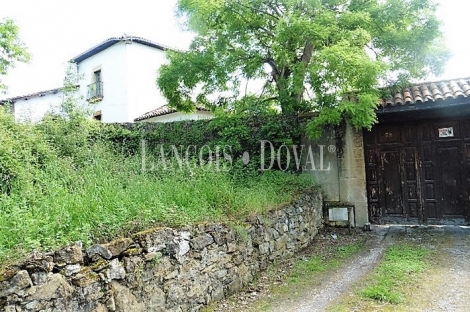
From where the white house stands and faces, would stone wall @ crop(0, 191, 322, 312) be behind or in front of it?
in front

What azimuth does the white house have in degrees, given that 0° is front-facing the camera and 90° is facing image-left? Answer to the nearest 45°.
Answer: approximately 45°

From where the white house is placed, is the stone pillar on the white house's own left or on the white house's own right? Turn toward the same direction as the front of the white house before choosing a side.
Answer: on the white house's own left

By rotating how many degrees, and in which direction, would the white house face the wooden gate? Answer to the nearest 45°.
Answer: approximately 90° to its left

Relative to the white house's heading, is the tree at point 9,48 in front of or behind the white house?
in front

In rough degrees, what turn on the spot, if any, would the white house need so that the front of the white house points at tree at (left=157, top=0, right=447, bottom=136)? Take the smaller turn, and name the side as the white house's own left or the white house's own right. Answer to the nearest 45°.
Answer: approximately 45° to the white house's own left
